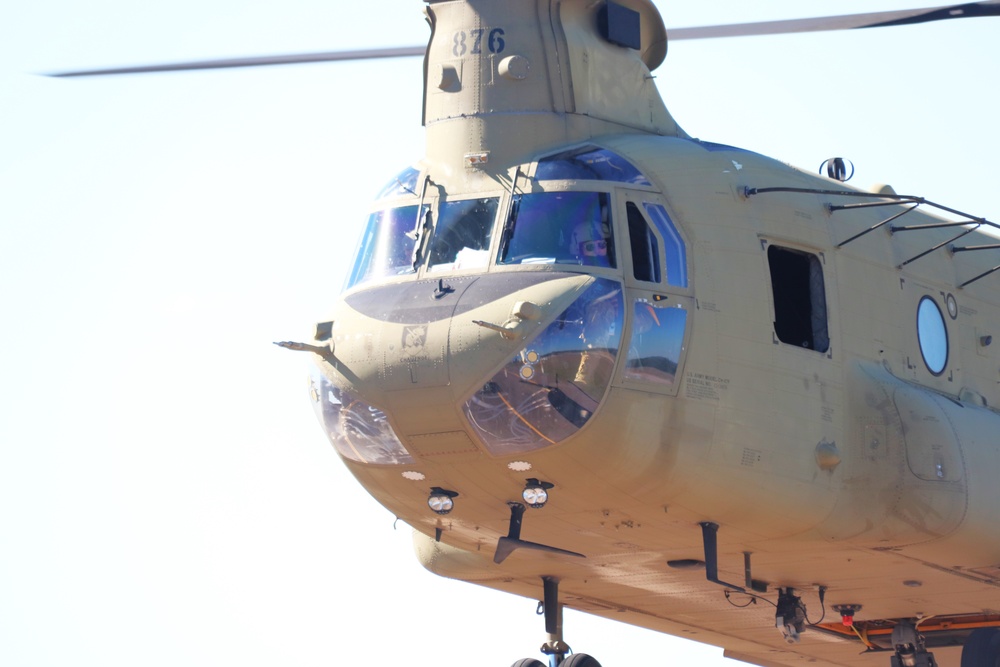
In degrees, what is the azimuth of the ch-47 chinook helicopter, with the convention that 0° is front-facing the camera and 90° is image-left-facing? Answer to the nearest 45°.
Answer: approximately 45°
